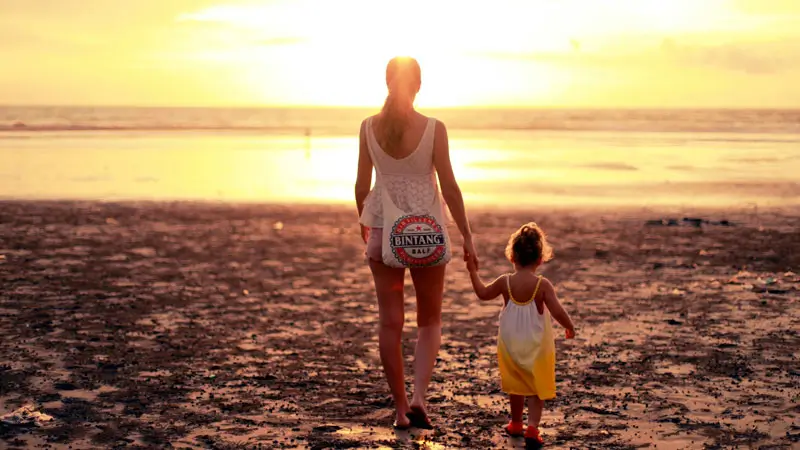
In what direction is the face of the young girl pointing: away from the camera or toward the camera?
away from the camera

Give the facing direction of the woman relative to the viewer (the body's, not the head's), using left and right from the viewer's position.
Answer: facing away from the viewer

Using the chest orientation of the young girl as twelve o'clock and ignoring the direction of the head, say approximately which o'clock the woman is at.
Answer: The woman is roughly at 9 o'clock from the young girl.

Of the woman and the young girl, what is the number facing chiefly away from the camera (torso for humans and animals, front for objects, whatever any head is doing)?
2

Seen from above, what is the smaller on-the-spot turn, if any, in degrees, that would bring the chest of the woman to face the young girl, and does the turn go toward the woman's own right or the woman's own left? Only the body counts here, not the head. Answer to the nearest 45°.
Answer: approximately 90° to the woman's own right

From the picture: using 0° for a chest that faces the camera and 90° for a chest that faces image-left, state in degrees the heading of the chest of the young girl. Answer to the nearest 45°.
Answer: approximately 180°

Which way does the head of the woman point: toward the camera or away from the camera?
away from the camera
